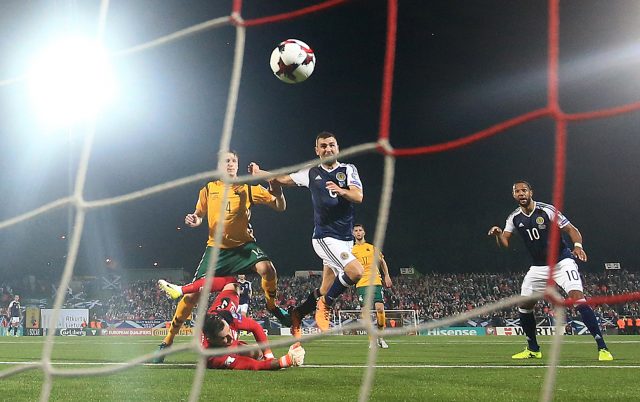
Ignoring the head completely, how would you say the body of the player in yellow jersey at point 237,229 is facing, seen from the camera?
toward the camera

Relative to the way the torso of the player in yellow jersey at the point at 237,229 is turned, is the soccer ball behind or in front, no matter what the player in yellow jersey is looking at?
in front

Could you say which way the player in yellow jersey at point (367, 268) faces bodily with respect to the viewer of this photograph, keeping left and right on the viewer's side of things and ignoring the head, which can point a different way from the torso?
facing the viewer

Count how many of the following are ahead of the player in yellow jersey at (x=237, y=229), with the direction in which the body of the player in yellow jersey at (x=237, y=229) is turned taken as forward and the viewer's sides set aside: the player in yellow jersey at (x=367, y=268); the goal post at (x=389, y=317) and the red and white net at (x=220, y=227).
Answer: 1

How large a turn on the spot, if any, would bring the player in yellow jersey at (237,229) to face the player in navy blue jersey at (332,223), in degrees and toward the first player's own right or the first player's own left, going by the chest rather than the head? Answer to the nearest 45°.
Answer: approximately 45° to the first player's own left

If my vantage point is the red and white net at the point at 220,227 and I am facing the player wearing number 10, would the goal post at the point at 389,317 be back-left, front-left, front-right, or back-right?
front-left

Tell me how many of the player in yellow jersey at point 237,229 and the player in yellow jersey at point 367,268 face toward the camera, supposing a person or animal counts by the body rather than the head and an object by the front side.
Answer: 2

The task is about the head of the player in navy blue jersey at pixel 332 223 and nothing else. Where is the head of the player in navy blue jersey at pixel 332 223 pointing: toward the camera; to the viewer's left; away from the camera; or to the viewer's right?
toward the camera

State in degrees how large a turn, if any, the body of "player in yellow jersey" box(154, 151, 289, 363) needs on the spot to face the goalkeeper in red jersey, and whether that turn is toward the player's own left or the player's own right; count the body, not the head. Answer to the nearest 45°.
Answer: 0° — they already face them

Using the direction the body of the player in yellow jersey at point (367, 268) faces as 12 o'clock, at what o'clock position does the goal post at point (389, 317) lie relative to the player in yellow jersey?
The goal post is roughly at 6 o'clock from the player in yellow jersey.

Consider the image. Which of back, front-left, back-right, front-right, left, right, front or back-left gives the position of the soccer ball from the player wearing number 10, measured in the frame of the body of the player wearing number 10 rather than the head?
front

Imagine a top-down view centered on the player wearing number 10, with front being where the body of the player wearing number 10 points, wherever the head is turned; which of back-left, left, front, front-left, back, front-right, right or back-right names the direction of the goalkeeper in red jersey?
front

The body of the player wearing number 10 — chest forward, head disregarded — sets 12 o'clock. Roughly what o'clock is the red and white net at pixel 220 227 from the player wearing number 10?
The red and white net is roughly at 11 o'clock from the player wearing number 10.

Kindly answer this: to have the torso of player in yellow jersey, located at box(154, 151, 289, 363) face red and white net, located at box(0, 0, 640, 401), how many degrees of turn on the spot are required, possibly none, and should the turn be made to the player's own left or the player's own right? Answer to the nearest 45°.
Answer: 0° — they already face it

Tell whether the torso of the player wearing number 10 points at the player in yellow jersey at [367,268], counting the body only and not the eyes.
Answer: no
